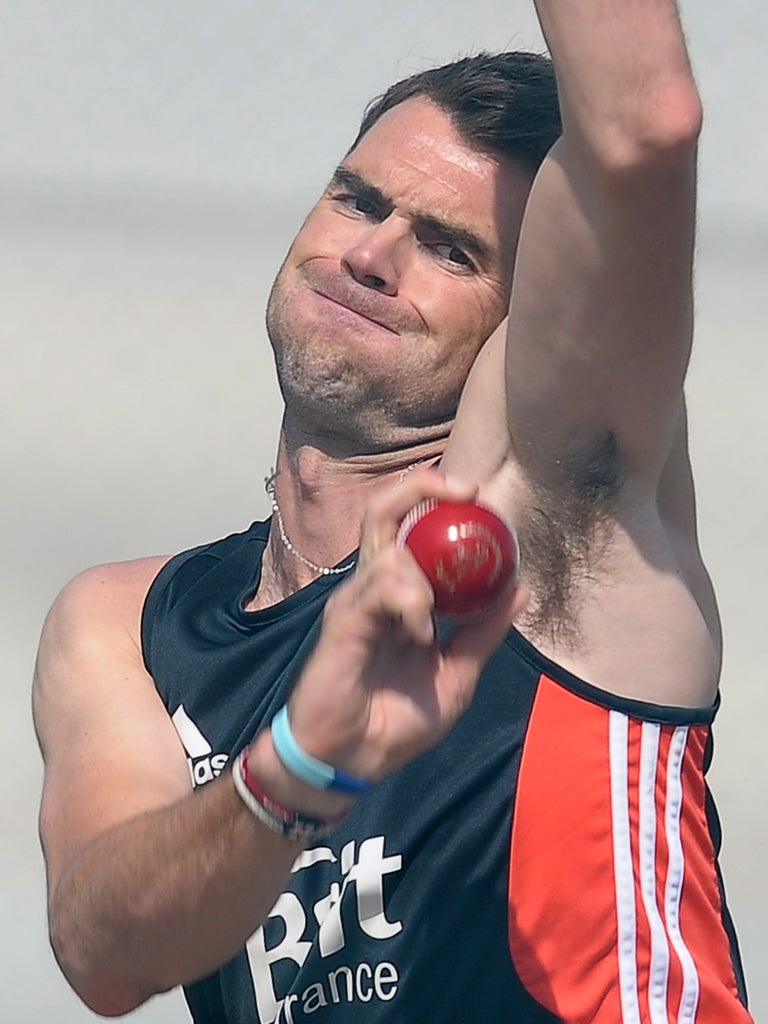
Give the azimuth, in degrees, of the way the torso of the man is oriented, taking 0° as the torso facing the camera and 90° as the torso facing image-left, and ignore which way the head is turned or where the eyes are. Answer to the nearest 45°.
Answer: approximately 45°
